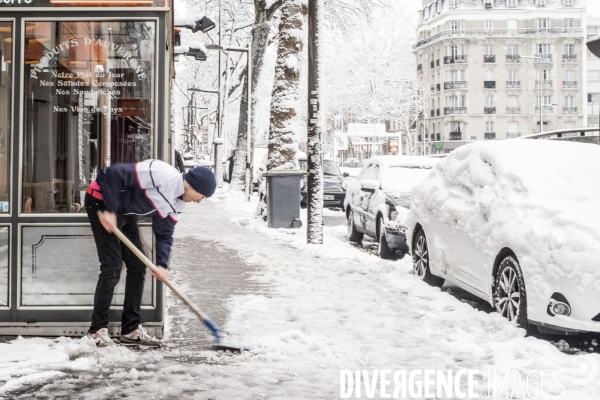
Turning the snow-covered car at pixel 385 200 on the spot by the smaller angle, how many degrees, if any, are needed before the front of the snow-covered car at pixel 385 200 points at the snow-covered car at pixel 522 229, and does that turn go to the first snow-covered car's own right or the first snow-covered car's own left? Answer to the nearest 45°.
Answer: approximately 45° to the first snow-covered car's own right

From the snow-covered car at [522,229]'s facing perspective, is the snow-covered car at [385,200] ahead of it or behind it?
behind

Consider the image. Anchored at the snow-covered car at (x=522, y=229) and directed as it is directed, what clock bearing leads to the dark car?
The dark car is roughly at 7 o'clock from the snow-covered car.

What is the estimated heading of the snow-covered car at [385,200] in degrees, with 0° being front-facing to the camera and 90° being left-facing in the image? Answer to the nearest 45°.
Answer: approximately 315°

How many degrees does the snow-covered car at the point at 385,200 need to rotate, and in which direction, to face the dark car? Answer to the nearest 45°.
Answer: approximately 135° to its left

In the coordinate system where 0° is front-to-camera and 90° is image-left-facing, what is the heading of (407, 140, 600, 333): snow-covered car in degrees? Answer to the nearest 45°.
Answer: approximately 315°
